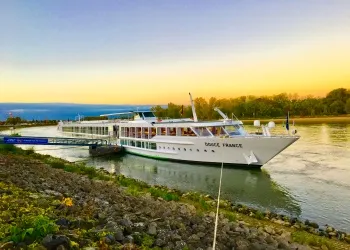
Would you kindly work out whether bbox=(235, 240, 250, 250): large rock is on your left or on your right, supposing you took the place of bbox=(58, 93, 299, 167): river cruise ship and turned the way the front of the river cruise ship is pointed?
on your right

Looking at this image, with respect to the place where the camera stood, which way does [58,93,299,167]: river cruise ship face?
facing the viewer and to the right of the viewer
